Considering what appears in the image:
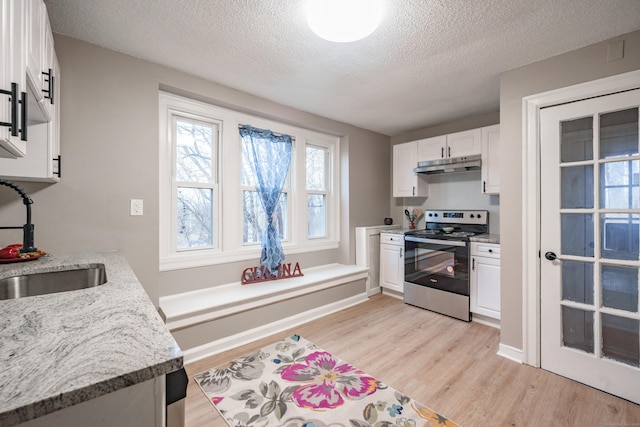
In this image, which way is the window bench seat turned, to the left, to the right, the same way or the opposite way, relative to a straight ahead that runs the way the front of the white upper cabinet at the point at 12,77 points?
to the right

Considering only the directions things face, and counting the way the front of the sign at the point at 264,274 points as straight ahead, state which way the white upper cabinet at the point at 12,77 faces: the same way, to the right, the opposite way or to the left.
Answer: to the left

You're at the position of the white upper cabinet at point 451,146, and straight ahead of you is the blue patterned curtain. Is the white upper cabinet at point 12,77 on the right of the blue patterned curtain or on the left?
left

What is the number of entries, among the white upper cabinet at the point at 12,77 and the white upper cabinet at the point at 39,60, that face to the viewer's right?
2

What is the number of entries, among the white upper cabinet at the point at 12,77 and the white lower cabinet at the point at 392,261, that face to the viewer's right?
1

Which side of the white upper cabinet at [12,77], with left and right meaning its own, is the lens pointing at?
right

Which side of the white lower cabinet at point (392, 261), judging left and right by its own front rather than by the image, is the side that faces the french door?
left

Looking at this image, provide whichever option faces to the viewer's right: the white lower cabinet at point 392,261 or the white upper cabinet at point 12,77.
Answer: the white upper cabinet

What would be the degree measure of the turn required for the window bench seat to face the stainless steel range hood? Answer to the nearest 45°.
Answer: approximately 45° to its left

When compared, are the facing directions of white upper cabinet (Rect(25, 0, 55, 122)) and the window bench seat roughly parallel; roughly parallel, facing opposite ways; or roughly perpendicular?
roughly perpendicular

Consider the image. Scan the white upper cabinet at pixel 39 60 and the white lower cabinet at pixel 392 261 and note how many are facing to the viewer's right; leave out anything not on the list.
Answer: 1

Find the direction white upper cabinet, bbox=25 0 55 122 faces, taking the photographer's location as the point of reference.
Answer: facing to the right of the viewer
